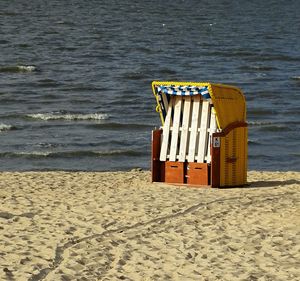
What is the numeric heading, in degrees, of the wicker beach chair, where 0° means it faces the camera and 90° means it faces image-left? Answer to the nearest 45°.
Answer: approximately 45°
